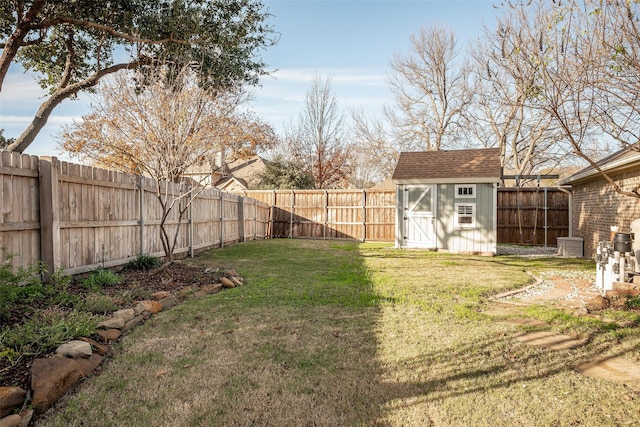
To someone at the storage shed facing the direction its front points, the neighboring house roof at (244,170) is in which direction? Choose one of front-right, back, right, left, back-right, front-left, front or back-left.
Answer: back-right

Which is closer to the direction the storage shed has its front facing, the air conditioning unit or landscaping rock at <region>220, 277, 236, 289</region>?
the landscaping rock

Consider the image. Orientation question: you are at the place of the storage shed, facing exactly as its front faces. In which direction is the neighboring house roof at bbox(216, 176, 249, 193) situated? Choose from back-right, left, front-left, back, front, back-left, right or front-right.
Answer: back-right

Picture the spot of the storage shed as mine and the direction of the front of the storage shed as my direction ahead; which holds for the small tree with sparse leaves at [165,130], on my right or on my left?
on my right

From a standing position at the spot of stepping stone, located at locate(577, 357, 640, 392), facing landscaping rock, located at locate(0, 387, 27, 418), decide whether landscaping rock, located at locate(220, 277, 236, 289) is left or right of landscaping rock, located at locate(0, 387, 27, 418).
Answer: right

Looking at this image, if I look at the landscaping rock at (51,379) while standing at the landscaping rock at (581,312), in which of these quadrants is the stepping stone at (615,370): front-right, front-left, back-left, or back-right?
front-left

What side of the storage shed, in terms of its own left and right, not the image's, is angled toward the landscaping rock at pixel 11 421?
front

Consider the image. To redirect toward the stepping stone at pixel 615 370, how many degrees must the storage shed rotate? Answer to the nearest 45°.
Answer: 0° — it already faces it

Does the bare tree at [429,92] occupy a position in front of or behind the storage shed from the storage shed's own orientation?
behind

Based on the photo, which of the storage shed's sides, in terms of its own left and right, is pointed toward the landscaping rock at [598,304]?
front

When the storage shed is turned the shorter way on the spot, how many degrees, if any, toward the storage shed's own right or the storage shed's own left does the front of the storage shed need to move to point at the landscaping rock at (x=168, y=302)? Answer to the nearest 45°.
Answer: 0° — it already faces it

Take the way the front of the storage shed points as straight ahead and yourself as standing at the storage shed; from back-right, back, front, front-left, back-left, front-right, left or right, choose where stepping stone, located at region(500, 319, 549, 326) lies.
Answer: front

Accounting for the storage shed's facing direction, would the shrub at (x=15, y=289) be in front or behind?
in front

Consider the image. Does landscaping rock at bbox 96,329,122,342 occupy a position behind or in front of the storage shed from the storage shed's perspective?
in front

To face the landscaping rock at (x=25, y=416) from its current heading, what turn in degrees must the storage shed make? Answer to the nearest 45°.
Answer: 0° — it already faces it

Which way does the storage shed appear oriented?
toward the camera
